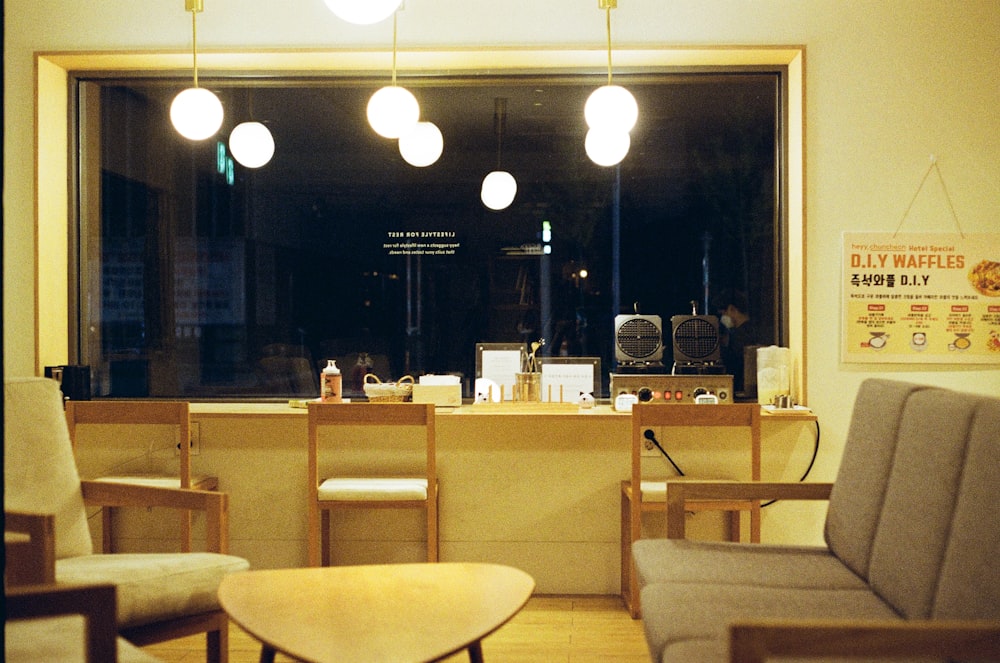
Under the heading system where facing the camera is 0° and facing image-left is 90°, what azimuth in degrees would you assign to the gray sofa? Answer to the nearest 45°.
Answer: approximately 90°

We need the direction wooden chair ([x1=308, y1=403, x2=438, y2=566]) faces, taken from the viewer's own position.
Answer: facing away from the viewer

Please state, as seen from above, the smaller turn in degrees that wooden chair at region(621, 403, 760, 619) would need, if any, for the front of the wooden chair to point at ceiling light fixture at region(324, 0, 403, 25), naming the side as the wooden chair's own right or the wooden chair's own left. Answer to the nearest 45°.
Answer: approximately 135° to the wooden chair's own left

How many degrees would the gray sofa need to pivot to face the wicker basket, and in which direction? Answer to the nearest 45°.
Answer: approximately 45° to its right

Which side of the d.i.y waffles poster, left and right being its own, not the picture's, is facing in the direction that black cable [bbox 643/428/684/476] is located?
right

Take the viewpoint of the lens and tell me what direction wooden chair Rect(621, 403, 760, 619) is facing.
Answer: facing away from the viewer

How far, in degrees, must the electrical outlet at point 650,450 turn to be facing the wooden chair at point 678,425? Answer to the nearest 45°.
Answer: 0° — it already faces it
